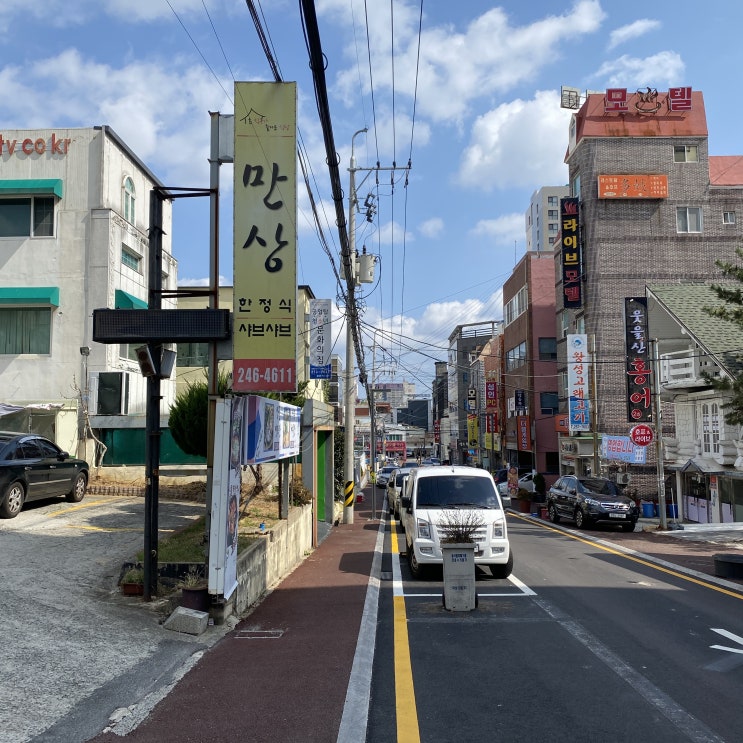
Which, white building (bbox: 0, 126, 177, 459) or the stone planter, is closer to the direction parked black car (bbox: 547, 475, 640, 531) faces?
the stone planter

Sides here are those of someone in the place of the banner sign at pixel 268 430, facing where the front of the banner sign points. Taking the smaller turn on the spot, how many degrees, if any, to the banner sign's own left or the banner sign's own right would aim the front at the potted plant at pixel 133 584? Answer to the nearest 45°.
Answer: approximately 90° to the banner sign's own right

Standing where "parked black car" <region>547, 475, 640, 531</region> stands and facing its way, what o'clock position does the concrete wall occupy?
The concrete wall is roughly at 2 o'clock from the parked black car.

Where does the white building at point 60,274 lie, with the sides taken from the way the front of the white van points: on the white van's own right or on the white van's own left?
on the white van's own right

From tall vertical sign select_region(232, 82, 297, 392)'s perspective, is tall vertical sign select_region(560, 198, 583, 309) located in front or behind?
behind

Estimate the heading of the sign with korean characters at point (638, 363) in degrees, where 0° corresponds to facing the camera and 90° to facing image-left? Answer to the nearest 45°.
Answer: approximately 0°

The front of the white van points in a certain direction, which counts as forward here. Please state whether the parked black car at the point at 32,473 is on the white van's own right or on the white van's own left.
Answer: on the white van's own right

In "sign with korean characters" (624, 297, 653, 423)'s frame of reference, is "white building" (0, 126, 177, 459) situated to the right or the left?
on its right
